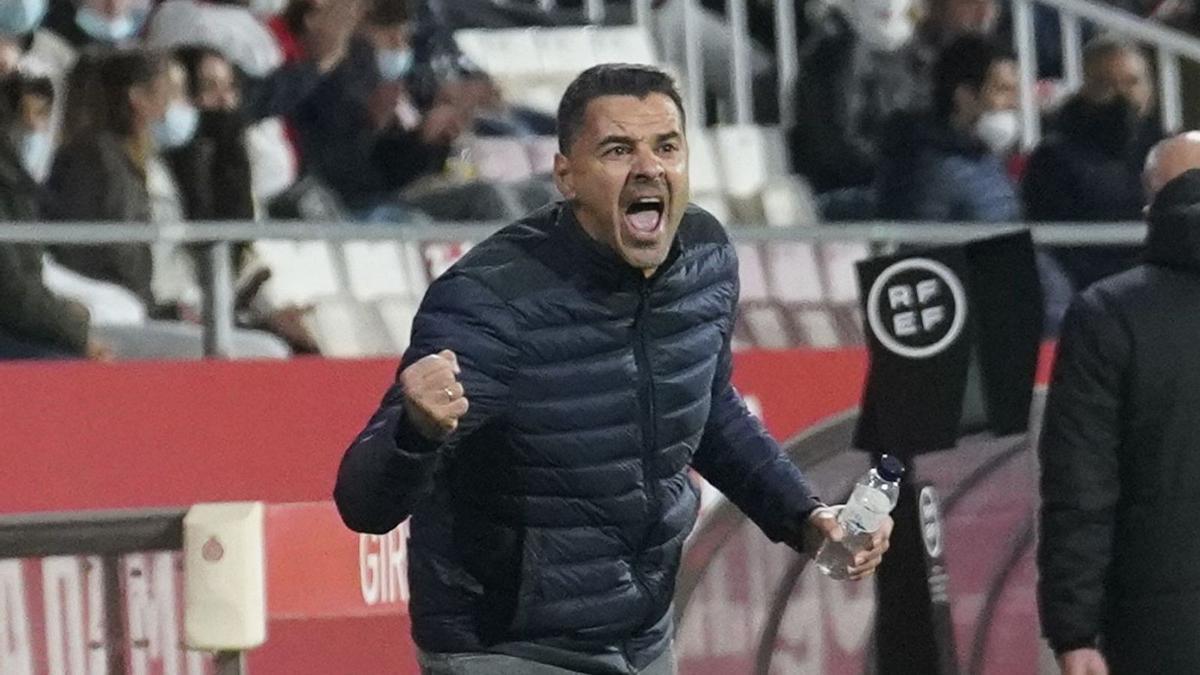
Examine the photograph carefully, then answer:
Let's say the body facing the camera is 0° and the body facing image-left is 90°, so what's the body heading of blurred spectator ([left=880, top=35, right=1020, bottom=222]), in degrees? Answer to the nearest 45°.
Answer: approximately 315°

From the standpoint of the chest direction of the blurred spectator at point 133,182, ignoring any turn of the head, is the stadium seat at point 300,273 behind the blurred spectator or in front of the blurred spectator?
in front

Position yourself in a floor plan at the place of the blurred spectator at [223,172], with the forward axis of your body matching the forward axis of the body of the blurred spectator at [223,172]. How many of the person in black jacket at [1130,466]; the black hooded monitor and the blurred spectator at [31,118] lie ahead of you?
2

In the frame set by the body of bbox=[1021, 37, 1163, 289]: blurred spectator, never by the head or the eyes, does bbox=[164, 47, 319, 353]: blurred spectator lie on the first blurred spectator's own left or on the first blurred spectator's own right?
on the first blurred spectator's own right

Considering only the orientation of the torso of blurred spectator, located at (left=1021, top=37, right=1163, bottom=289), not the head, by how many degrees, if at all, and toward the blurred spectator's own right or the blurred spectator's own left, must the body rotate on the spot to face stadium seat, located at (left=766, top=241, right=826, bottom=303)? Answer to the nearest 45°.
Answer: approximately 90° to the blurred spectator's own right
